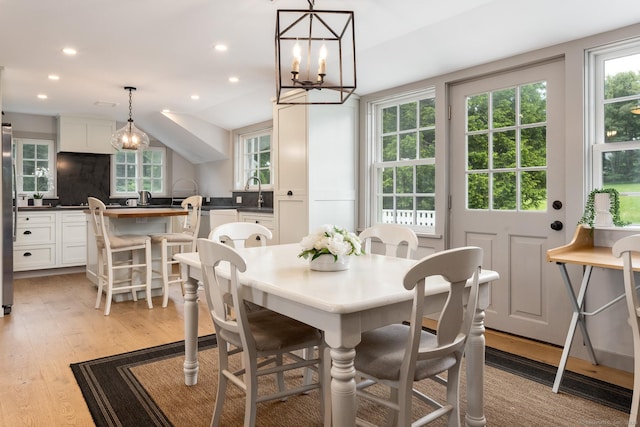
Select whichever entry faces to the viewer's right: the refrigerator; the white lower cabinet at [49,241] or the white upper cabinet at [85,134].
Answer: the refrigerator

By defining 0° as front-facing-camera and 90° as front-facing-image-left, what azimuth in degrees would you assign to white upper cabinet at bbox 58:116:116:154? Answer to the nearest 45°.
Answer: approximately 0°

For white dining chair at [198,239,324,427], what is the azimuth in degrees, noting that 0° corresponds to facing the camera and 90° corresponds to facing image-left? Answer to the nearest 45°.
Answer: approximately 225°

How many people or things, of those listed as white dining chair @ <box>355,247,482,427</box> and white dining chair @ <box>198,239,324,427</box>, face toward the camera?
0

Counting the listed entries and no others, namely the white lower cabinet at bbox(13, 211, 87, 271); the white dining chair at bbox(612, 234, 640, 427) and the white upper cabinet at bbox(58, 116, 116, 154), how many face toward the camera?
2

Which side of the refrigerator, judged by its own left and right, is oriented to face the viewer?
right

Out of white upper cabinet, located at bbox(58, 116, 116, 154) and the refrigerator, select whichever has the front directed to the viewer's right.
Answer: the refrigerator

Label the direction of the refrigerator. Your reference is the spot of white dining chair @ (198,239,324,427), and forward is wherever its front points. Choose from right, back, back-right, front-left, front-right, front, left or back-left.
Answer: left

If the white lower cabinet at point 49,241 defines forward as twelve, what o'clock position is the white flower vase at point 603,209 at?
The white flower vase is roughly at 11 o'clock from the white lower cabinet.

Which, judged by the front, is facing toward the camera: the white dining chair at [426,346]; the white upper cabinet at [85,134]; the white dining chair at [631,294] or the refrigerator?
the white upper cabinet
